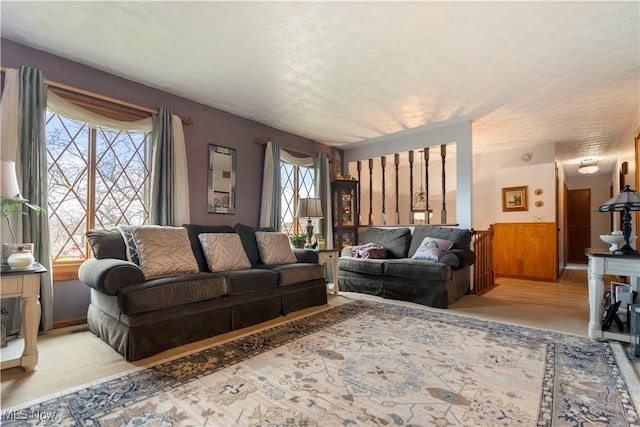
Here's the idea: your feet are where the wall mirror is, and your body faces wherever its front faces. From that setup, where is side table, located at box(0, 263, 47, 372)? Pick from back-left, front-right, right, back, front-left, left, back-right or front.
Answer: right

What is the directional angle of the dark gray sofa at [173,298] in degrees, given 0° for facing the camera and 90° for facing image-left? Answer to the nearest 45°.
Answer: approximately 315°

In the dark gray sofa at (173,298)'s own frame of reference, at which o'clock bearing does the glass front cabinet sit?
The glass front cabinet is roughly at 9 o'clock from the dark gray sofa.

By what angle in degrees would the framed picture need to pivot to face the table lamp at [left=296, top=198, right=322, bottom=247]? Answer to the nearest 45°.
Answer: approximately 45° to its right

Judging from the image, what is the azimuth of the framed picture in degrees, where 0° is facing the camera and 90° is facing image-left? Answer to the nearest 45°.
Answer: approximately 0°

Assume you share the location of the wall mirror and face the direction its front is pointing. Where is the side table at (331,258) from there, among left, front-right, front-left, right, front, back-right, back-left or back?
front-left

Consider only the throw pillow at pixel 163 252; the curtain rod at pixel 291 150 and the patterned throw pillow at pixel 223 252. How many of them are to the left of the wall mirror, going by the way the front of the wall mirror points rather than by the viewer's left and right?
1

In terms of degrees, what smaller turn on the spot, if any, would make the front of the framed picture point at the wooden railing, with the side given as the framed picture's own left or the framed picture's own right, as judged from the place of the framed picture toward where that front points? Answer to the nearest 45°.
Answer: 0° — it already faces it

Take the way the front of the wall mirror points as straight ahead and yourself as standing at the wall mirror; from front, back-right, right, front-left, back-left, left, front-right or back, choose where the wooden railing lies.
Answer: front-left

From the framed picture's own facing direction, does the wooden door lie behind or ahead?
behind
